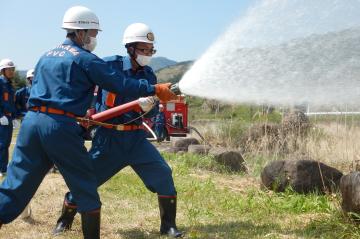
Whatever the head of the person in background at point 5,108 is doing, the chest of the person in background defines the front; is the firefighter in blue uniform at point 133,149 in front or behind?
in front

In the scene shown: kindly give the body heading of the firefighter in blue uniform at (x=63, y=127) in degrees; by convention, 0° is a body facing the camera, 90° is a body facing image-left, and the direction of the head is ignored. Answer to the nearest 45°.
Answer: approximately 225°

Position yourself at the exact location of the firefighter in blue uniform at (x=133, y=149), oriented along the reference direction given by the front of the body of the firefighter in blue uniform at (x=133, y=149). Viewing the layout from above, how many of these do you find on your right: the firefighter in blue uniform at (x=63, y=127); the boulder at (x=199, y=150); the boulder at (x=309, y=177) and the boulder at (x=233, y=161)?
1

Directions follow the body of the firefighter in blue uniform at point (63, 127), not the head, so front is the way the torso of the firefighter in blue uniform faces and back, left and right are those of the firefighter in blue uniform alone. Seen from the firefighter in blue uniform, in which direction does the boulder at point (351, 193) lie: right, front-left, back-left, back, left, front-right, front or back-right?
front-right

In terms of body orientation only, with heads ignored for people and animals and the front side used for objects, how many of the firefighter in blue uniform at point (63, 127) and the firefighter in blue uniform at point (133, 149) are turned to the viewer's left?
0

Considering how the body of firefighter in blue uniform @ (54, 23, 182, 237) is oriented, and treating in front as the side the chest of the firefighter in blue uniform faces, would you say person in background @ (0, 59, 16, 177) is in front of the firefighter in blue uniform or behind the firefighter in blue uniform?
behind

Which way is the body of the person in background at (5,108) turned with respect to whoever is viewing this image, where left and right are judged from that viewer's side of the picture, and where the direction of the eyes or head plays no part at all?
facing the viewer and to the right of the viewer

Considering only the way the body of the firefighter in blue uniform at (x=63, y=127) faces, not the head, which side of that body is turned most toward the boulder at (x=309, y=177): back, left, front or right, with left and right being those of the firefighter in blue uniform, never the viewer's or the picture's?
front

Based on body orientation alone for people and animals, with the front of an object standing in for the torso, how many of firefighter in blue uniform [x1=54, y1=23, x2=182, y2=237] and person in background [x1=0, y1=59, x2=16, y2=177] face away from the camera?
0
